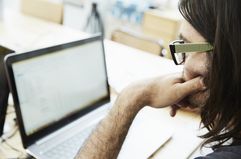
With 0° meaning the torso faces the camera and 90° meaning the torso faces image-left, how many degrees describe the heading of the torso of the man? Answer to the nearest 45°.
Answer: approximately 135°

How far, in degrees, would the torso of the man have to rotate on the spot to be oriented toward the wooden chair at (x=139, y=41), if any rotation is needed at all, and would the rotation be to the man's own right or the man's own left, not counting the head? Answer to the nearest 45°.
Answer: approximately 45° to the man's own right

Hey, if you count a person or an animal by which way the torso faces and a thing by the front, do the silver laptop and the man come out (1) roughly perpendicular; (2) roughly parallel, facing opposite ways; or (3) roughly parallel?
roughly parallel, facing opposite ways

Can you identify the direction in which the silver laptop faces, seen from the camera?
facing the viewer and to the right of the viewer

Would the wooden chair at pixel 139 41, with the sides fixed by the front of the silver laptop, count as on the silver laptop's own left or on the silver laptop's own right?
on the silver laptop's own left
